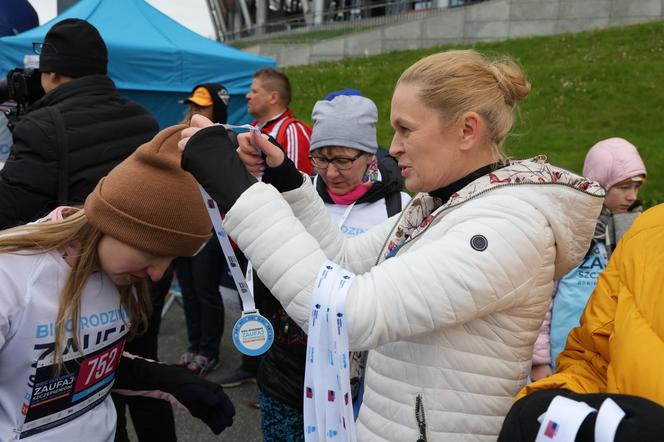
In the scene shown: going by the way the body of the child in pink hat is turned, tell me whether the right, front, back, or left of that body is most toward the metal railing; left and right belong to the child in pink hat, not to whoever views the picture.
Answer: back

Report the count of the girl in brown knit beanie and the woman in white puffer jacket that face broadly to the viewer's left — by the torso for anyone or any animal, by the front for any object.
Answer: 1

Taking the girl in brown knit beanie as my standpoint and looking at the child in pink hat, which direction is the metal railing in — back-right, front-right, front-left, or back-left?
front-left

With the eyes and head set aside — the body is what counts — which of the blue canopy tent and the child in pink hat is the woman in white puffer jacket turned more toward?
the blue canopy tent

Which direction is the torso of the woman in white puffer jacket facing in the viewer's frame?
to the viewer's left

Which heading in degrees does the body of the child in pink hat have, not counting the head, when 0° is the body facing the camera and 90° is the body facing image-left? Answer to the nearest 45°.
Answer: approximately 315°

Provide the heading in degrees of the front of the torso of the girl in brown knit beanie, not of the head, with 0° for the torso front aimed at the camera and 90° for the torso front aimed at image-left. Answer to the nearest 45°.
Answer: approximately 315°

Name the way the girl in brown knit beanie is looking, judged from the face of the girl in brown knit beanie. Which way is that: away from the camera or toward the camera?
toward the camera

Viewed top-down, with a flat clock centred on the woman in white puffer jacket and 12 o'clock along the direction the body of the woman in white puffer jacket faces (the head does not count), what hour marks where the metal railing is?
The metal railing is roughly at 3 o'clock from the woman in white puffer jacket.

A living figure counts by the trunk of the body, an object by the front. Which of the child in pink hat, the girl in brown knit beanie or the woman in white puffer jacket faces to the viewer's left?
the woman in white puffer jacket

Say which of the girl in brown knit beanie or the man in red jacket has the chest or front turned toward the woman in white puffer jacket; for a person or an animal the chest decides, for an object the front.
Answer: the girl in brown knit beanie

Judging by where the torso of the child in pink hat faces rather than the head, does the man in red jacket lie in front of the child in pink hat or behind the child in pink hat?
behind
